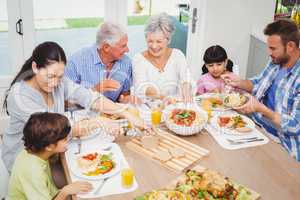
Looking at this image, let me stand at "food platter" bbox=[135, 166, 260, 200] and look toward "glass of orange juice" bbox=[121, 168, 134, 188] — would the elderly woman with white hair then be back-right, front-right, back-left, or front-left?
front-right

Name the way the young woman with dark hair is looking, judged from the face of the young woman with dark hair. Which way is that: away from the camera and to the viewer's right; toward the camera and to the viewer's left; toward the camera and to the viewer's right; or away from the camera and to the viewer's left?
toward the camera and to the viewer's right

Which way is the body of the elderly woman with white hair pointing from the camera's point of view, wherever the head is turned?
toward the camera

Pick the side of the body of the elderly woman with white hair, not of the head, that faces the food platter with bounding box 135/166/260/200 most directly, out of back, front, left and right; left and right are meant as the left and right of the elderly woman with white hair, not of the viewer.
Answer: front

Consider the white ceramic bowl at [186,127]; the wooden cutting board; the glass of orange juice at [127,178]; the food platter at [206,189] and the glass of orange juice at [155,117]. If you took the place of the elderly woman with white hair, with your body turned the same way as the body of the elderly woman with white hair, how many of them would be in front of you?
5

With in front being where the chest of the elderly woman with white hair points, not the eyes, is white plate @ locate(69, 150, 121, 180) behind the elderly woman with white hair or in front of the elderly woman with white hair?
in front

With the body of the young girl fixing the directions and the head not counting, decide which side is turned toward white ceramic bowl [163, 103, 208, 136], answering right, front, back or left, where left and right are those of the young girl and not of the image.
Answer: front

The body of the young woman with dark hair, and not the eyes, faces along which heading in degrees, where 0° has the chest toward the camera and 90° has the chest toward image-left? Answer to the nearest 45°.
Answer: approximately 315°

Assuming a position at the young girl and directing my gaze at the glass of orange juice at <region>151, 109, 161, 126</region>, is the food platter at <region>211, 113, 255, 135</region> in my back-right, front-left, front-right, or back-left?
front-left

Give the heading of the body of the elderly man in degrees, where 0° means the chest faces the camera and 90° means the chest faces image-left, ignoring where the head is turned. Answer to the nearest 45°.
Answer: approximately 315°

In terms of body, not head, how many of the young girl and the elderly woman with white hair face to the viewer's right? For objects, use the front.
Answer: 0

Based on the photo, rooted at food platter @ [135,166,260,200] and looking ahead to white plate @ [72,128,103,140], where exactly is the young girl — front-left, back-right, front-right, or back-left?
front-right

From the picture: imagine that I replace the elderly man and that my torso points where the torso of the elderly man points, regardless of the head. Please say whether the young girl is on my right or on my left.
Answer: on my left

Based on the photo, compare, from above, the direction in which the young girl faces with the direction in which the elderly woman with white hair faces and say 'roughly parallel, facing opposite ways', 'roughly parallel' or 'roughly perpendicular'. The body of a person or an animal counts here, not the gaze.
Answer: roughly parallel
